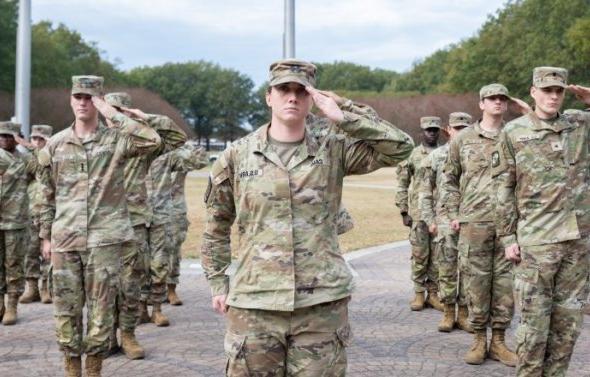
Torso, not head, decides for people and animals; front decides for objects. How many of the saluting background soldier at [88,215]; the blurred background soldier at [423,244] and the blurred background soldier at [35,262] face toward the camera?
3

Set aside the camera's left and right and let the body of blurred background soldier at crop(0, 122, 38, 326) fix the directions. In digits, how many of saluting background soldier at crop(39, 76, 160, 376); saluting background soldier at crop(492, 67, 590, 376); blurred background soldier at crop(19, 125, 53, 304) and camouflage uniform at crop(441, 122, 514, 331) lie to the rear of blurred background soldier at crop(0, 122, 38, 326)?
1

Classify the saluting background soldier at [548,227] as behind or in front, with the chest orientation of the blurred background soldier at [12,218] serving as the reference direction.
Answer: in front

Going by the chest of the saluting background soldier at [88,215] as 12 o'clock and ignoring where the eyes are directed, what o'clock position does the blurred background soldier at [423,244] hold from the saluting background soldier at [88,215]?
the blurred background soldier at [423,244] is roughly at 8 o'clock from the saluting background soldier at [88,215].

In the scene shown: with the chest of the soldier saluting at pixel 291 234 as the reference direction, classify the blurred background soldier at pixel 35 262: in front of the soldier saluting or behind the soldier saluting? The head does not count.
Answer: behind

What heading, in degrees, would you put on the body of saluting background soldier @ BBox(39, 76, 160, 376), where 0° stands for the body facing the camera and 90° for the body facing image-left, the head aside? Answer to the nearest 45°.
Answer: approximately 0°

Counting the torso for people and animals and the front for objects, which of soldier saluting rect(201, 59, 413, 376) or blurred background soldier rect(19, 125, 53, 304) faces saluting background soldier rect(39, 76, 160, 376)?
blurred background soldier rect(19, 125, 53, 304)

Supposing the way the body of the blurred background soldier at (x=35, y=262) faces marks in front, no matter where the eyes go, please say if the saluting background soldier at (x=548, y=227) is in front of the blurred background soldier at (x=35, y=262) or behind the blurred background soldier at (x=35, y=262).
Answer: in front

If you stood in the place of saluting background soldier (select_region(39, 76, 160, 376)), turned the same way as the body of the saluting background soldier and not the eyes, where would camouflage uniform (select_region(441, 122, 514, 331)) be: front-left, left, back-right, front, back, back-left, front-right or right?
left

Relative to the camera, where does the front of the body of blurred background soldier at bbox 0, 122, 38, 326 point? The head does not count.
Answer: toward the camera

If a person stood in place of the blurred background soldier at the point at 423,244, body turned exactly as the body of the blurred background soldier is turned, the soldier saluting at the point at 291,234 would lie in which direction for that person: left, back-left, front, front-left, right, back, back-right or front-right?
front

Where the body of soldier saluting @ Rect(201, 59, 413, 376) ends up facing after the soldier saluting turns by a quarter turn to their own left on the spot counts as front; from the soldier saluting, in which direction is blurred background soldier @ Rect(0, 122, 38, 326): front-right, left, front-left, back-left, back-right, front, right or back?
back-left
